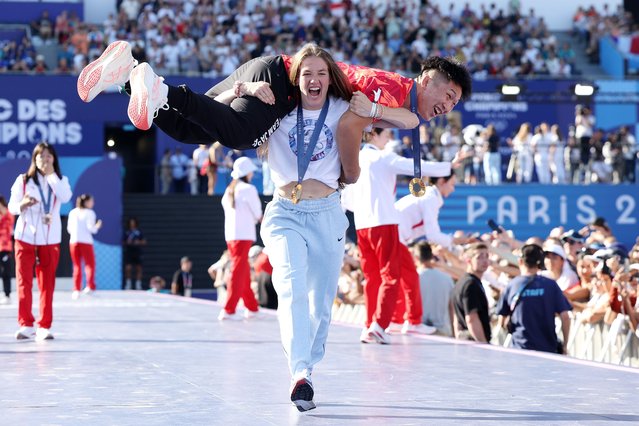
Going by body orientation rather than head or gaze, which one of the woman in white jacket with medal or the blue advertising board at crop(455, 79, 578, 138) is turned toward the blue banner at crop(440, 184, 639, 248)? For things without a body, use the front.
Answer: the blue advertising board

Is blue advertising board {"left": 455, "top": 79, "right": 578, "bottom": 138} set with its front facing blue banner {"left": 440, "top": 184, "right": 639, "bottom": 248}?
yes

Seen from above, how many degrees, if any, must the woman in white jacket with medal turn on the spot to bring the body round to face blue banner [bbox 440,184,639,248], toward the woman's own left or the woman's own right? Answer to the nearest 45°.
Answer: approximately 135° to the woman's own left
